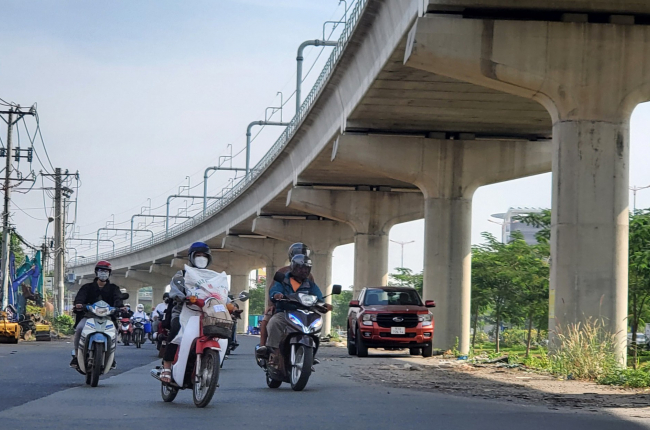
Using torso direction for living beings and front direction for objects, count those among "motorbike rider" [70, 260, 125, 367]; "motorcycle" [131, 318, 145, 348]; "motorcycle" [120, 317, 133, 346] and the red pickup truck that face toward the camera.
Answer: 4

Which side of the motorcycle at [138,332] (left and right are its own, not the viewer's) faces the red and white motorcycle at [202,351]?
front

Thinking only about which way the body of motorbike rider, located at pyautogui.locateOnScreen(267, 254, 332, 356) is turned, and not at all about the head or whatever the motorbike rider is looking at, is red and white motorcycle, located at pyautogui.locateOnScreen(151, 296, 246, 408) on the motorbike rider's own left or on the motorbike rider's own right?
on the motorbike rider's own right

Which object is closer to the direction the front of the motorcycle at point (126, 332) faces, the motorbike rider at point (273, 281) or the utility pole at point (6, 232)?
the motorbike rider

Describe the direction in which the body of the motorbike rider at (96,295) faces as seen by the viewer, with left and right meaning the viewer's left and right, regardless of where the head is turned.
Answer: facing the viewer

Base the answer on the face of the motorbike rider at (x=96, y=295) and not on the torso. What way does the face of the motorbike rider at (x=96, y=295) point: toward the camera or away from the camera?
toward the camera

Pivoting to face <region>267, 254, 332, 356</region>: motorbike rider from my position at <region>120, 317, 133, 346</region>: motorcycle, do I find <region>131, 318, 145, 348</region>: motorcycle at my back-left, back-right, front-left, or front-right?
front-left

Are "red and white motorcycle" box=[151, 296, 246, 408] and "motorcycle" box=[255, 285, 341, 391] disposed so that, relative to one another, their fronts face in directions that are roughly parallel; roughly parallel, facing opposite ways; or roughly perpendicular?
roughly parallel

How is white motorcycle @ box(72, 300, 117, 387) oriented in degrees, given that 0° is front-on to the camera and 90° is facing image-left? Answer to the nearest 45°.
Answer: approximately 0°

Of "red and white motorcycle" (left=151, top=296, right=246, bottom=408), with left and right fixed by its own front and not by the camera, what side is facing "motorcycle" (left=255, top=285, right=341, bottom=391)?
left

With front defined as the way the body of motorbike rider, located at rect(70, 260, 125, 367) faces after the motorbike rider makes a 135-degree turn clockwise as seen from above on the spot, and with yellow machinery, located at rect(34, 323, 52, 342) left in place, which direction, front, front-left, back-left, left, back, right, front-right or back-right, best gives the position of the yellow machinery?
front-right

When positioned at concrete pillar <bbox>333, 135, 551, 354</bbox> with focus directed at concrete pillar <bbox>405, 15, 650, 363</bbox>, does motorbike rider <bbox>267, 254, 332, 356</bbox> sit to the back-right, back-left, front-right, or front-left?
front-right

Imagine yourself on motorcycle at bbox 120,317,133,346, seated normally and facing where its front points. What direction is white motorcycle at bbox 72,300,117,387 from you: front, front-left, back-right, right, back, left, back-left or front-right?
front

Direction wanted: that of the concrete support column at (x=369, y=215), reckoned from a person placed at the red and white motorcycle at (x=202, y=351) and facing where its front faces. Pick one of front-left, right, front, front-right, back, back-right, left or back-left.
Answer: back-left

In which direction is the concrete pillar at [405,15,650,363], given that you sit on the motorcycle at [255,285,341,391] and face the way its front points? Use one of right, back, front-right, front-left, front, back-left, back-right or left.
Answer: left
